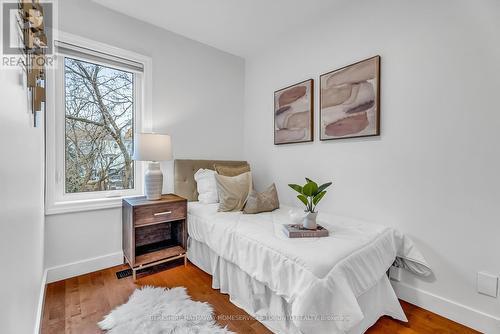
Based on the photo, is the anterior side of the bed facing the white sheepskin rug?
no

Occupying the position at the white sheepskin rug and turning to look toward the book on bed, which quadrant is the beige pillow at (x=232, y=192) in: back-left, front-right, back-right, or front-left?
front-left

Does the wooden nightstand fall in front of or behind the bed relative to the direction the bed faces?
behind

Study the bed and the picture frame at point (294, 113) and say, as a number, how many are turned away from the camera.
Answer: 0

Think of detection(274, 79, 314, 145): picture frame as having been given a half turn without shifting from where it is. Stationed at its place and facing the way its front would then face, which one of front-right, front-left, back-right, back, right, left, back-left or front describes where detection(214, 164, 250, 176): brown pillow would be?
back-left

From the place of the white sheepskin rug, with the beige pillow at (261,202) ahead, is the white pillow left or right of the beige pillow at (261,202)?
left

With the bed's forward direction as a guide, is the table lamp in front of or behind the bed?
behind

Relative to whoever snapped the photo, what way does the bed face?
facing the viewer and to the right of the viewer

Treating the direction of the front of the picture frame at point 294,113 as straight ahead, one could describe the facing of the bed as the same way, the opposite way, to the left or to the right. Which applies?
to the left

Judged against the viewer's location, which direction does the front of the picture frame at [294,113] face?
facing the viewer and to the left of the viewer
